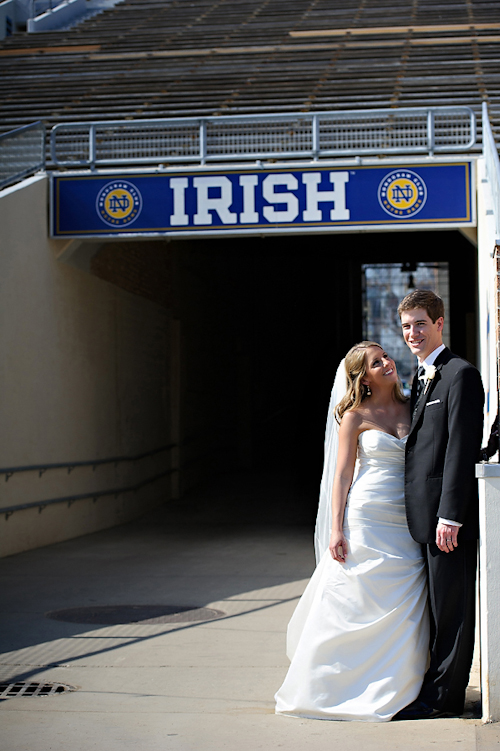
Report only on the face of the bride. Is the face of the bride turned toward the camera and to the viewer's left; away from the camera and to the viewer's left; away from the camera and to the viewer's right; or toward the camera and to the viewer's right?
toward the camera and to the viewer's right

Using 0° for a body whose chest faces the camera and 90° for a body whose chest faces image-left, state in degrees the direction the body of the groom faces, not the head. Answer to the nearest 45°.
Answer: approximately 45°

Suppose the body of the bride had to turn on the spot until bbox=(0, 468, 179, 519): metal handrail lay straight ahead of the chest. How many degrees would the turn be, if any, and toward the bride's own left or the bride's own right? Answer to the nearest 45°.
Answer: approximately 180°

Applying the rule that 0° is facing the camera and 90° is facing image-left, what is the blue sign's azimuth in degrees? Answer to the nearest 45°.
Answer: approximately 0°

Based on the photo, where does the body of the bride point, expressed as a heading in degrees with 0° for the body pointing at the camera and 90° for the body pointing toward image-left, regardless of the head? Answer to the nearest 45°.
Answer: approximately 315°

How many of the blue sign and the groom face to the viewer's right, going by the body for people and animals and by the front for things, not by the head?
0

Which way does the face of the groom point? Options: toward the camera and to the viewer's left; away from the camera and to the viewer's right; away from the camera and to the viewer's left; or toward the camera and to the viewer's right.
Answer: toward the camera and to the viewer's left

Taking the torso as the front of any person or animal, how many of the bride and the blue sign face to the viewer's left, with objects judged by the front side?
0

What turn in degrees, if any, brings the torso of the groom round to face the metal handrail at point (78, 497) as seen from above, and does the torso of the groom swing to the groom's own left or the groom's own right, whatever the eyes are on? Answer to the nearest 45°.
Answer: approximately 90° to the groom's own right
